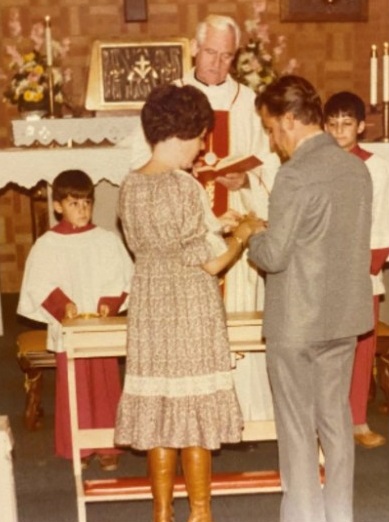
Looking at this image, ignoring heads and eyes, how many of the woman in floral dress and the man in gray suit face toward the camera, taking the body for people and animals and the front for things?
0

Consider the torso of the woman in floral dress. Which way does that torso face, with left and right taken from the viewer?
facing away from the viewer and to the right of the viewer

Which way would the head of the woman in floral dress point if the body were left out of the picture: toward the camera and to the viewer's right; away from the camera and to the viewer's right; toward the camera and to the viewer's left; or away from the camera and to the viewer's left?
away from the camera and to the viewer's right

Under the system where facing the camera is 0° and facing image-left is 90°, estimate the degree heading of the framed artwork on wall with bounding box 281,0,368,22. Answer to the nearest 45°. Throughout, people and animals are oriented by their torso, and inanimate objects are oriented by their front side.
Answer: approximately 0°

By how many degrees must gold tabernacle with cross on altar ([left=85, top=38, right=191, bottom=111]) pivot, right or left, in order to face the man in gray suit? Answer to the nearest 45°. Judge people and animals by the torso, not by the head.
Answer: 0° — it already faces them

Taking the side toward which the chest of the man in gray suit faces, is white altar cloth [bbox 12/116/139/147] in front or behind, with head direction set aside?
in front

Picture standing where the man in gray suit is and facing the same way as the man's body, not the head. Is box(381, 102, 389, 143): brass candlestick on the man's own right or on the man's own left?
on the man's own right

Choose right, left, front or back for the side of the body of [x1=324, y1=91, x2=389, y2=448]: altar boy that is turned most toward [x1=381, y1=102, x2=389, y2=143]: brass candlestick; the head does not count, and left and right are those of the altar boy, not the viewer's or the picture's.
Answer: back

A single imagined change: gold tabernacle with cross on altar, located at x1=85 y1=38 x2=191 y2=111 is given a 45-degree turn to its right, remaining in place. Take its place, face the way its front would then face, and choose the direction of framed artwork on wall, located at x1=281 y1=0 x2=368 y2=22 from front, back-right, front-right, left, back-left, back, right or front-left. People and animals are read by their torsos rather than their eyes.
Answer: back

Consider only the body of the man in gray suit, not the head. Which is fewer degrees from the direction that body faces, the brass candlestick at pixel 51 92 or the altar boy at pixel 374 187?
the brass candlestick
